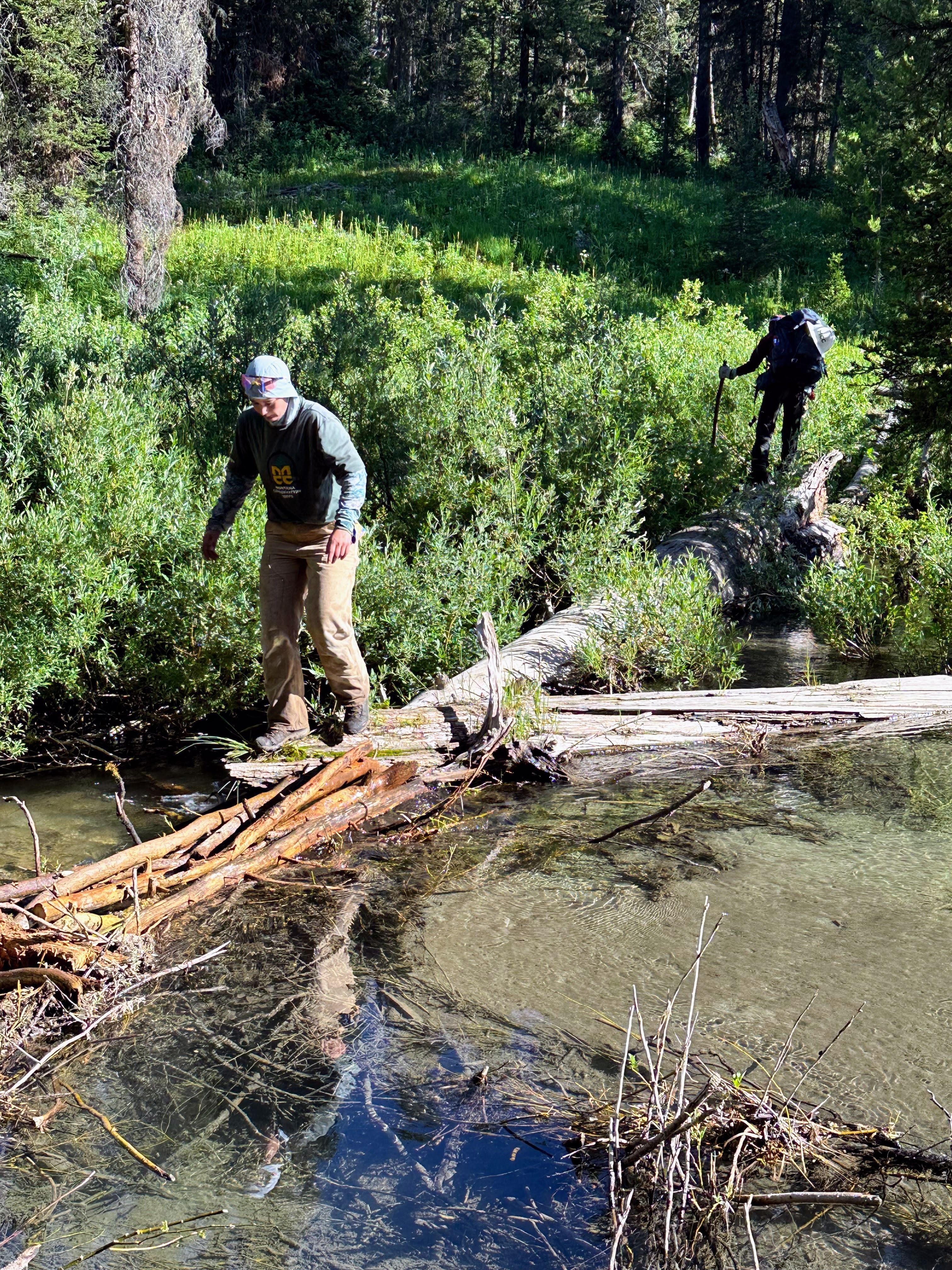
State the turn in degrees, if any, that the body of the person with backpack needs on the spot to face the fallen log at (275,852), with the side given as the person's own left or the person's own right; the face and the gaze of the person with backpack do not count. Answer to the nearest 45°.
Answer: approximately 135° to the person's own left

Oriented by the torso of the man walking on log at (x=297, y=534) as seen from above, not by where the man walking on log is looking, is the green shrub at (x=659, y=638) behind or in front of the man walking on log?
behind

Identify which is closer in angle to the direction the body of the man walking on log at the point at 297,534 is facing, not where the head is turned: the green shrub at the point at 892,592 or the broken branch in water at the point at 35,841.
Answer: the broken branch in water

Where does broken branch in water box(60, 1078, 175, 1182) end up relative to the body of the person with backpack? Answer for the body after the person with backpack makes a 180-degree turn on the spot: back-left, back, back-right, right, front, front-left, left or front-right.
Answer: front-right

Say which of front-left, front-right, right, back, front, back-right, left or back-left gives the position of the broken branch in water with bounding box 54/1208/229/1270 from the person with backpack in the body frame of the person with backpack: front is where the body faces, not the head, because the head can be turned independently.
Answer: back-left

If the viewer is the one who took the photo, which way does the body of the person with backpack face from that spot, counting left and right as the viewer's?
facing away from the viewer and to the left of the viewer

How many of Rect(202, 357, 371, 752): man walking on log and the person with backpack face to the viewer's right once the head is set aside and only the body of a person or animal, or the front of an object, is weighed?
0

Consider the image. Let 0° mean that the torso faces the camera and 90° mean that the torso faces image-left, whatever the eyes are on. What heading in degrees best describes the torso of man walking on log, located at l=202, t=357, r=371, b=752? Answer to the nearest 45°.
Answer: approximately 45°
